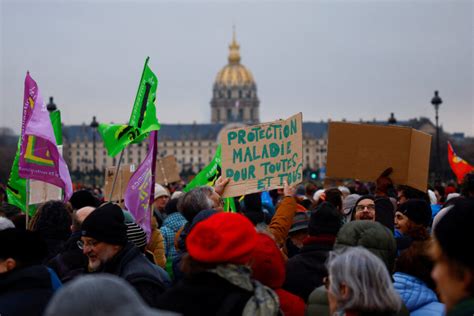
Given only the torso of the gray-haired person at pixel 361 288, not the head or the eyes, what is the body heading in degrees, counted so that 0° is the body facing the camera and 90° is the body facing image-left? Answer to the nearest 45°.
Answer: approximately 135°

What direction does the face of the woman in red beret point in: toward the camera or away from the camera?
away from the camera

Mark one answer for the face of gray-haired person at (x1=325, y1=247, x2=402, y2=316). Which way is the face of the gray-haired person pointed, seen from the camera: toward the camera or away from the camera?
away from the camera
